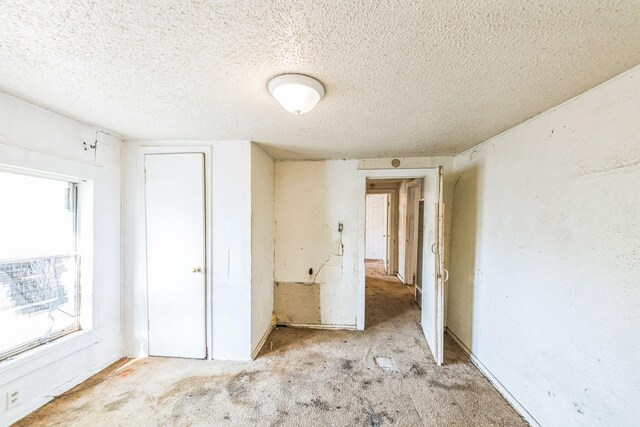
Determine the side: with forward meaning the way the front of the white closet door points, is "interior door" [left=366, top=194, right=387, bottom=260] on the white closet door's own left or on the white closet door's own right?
on the white closet door's own left

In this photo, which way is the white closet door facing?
toward the camera

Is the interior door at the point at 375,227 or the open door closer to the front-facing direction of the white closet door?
the open door

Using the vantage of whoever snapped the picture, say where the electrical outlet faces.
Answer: facing the viewer and to the right of the viewer

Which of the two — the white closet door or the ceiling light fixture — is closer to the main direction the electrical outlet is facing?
the ceiling light fixture

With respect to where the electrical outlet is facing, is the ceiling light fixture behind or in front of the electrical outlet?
in front

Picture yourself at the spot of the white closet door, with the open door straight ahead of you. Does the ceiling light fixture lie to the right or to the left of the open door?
right

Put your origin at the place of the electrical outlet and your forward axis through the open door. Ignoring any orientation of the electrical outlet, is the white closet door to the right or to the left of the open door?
left

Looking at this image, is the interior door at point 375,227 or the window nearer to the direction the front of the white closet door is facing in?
the window

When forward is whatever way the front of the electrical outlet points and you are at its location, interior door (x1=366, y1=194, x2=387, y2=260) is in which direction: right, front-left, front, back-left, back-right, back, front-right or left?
front-left

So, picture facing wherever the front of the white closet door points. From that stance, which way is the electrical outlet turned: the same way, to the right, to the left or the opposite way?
to the left
